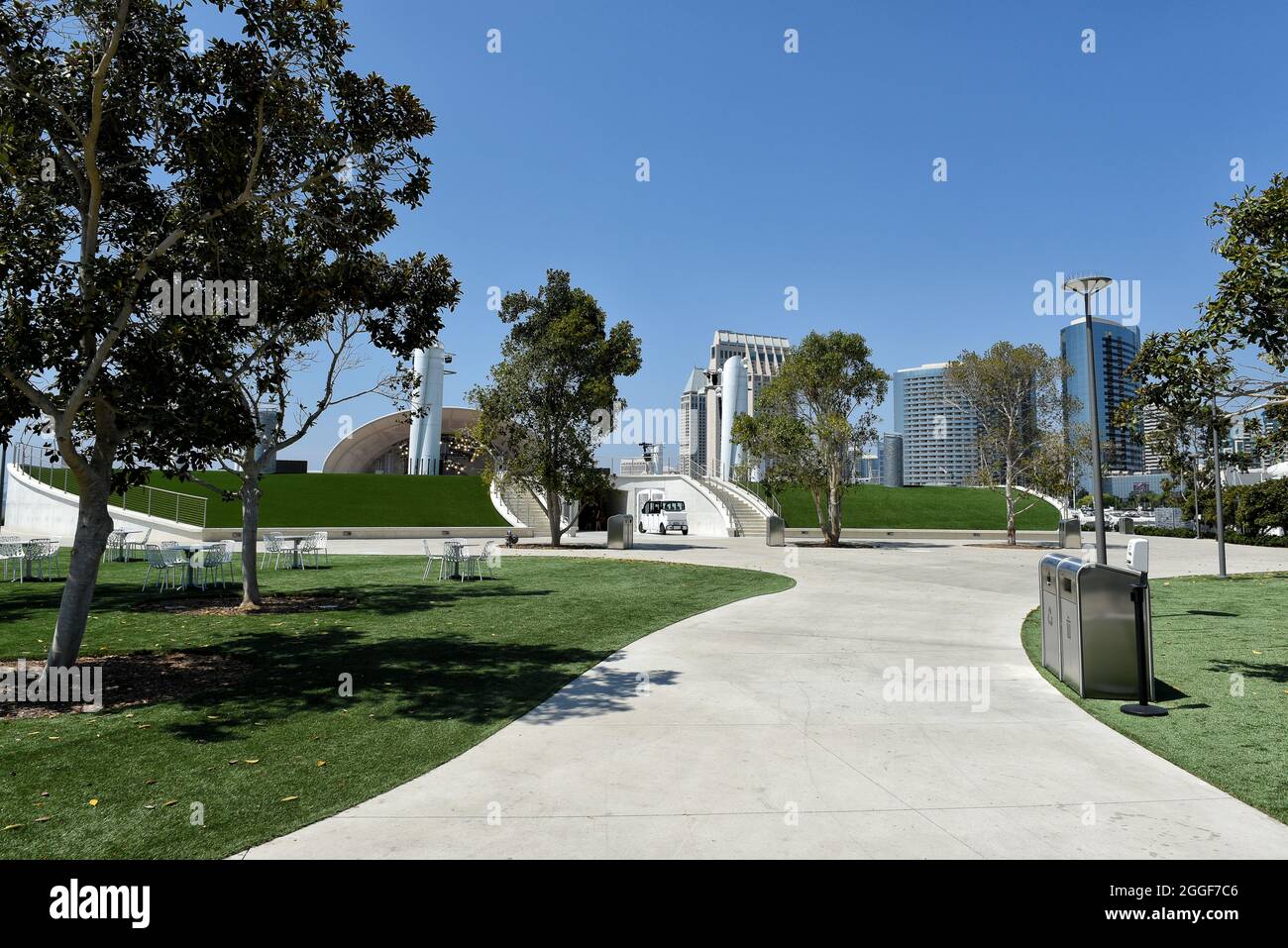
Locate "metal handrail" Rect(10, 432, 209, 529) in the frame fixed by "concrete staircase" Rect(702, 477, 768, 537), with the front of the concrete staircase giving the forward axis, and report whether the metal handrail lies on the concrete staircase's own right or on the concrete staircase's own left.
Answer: on the concrete staircase's own right

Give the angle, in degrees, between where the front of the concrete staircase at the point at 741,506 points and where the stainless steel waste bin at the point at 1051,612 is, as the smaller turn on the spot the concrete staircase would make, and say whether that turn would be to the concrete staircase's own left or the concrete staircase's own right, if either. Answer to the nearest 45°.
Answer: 0° — it already faces it
